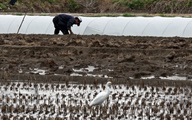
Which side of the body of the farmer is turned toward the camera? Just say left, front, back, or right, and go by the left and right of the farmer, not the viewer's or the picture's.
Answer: right
